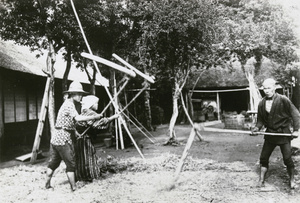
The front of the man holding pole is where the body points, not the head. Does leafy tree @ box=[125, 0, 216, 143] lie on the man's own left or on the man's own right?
on the man's own right

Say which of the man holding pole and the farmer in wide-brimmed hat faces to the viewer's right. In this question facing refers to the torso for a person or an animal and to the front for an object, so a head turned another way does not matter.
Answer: the farmer in wide-brimmed hat

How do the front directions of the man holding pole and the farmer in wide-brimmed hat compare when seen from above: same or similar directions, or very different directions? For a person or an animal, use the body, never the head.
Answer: very different directions

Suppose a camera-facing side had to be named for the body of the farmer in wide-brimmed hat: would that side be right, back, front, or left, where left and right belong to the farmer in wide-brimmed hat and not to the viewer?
right

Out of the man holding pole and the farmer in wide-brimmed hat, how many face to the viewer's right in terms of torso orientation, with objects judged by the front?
1

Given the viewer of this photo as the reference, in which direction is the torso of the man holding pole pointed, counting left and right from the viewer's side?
facing the viewer and to the left of the viewer

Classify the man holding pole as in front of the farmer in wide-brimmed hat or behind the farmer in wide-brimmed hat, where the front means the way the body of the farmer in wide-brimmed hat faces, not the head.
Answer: in front

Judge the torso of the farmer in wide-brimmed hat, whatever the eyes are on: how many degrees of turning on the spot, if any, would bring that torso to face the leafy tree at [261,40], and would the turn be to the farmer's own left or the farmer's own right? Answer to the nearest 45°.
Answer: approximately 45° to the farmer's own left
